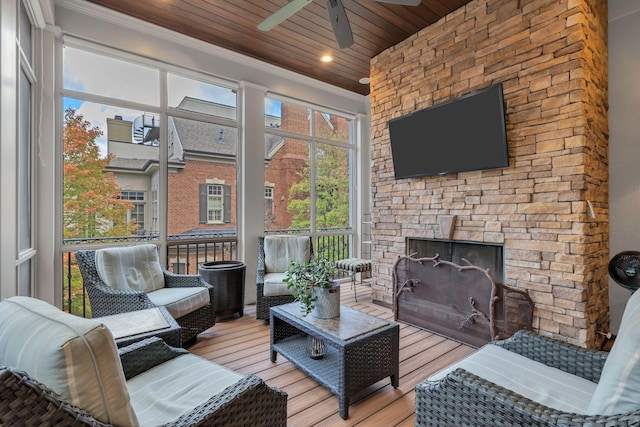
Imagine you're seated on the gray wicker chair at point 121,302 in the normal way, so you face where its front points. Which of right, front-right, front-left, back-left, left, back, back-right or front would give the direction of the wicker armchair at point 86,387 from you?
front-right

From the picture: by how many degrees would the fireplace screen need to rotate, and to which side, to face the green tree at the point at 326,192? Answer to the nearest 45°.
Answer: approximately 90° to its right

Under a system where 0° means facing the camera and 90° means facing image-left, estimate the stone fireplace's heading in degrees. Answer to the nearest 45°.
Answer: approximately 45°

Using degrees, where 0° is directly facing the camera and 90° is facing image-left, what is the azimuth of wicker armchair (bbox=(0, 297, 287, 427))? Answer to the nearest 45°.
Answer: approximately 225°

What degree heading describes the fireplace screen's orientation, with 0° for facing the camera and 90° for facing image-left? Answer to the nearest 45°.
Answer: approximately 45°

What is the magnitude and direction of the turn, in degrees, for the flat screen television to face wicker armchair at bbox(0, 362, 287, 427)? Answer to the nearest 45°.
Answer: approximately 45° to its left

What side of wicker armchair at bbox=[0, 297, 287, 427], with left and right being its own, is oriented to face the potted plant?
front

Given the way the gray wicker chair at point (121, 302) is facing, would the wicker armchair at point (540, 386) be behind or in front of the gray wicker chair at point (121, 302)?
in front

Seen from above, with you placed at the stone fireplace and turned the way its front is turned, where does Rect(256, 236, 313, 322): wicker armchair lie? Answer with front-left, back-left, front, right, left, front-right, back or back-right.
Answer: front-right

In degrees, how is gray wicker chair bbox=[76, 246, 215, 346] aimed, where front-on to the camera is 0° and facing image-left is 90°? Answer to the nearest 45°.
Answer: approximately 315°

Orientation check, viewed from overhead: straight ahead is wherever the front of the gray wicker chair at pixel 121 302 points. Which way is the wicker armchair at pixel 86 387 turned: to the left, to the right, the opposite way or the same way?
to the left

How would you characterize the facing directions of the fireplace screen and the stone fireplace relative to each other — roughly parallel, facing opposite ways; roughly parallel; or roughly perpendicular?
roughly parallel

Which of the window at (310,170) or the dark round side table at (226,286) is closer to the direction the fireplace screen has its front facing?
the dark round side table

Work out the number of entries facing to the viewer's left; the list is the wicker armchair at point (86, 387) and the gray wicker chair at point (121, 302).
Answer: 0

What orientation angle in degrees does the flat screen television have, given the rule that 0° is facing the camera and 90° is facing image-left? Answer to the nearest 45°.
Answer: approximately 45°
